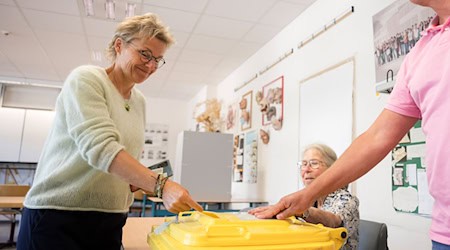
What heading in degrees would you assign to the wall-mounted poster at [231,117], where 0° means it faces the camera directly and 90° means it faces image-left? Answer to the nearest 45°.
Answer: approximately 45°

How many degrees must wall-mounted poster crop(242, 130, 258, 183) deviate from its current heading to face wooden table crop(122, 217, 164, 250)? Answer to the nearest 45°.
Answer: approximately 45° to its left

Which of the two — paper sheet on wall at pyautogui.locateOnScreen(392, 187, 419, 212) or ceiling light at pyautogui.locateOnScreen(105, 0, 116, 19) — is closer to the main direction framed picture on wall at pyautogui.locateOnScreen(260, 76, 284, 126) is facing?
the ceiling light

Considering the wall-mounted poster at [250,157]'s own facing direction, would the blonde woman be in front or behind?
in front

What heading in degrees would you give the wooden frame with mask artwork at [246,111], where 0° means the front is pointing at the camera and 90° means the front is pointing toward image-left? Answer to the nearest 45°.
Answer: approximately 45°

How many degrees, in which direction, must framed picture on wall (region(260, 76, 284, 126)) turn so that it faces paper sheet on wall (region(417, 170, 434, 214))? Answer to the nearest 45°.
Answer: approximately 90° to its left

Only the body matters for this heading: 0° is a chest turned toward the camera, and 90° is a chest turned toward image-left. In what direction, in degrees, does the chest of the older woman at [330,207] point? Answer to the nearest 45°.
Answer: approximately 45°

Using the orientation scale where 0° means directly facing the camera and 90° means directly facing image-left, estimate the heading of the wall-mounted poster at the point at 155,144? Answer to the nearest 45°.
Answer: approximately 0°

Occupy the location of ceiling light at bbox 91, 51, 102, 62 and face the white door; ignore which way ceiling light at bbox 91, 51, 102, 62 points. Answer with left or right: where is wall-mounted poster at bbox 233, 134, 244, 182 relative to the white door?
left

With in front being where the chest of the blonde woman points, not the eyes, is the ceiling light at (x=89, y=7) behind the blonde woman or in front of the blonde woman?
behind

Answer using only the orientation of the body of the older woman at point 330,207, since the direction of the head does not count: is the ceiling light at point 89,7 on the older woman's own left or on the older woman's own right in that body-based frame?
on the older woman's own right
